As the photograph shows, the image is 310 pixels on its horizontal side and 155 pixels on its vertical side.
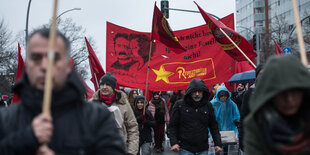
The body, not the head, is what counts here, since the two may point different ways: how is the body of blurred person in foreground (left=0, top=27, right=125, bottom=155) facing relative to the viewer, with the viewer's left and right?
facing the viewer

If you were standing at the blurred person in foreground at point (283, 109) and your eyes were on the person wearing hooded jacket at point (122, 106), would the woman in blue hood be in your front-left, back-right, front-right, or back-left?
front-right

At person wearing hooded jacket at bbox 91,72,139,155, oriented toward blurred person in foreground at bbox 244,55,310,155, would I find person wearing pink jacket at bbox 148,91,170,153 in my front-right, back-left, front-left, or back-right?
back-left

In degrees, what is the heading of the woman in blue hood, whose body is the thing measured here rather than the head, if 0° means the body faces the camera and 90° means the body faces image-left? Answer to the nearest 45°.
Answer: approximately 0°

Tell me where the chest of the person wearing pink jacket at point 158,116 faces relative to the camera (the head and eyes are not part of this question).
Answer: toward the camera

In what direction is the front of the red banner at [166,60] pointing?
toward the camera

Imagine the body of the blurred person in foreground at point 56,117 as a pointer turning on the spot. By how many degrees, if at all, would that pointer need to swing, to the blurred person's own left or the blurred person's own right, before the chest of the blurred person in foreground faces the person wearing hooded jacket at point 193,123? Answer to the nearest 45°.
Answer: approximately 135° to the blurred person's own left

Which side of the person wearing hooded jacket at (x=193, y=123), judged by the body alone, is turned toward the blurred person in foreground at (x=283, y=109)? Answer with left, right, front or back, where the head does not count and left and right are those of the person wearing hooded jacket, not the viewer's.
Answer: front

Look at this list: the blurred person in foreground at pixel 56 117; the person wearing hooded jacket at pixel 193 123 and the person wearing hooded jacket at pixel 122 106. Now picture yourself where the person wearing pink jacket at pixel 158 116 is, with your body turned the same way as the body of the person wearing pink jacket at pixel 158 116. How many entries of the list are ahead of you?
3
